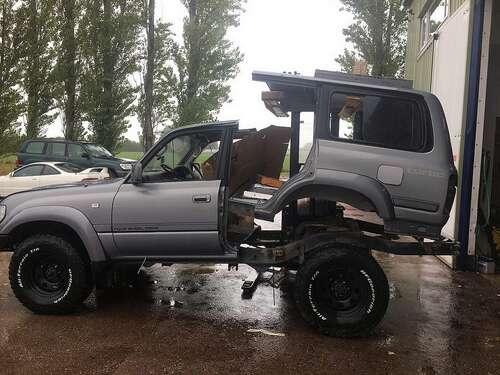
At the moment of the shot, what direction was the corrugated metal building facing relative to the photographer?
facing the viewer and to the left of the viewer

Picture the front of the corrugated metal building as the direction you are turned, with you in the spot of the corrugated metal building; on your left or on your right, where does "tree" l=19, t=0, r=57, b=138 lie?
on your right

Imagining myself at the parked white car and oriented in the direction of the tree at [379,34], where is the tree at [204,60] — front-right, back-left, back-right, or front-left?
front-left

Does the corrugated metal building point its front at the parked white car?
no

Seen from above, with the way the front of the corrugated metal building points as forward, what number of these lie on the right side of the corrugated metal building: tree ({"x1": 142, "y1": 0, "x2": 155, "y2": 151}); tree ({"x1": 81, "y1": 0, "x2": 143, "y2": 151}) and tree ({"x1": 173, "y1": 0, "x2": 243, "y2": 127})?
3

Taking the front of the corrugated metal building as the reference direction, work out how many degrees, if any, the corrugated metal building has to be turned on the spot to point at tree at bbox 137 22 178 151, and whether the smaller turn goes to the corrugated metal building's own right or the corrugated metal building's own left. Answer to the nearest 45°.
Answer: approximately 90° to the corrugated metal building's own right

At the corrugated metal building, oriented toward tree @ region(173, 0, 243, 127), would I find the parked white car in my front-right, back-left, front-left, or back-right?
front-left

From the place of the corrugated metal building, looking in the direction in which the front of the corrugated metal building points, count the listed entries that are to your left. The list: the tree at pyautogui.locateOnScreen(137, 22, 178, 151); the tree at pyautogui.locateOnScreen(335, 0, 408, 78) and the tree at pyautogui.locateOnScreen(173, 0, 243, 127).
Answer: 0

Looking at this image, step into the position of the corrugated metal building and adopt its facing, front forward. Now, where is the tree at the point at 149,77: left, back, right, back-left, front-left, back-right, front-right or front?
right

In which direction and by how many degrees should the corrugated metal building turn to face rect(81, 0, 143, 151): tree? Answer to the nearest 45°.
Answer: approximately 90° to its right

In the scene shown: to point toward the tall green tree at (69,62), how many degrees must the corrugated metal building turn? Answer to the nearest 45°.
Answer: approximately 90° to its right

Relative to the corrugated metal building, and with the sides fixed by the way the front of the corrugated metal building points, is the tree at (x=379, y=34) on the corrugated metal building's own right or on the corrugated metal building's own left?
on the corrugated metal building's own right

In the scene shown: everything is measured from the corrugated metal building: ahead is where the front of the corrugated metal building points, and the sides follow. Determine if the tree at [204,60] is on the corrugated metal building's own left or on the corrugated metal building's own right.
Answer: on the corrugated metal building's own right

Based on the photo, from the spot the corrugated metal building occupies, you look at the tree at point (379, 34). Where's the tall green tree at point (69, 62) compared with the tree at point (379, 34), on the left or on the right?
left

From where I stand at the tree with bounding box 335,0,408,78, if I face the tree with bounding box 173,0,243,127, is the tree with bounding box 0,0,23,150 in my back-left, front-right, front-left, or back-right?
front-left
